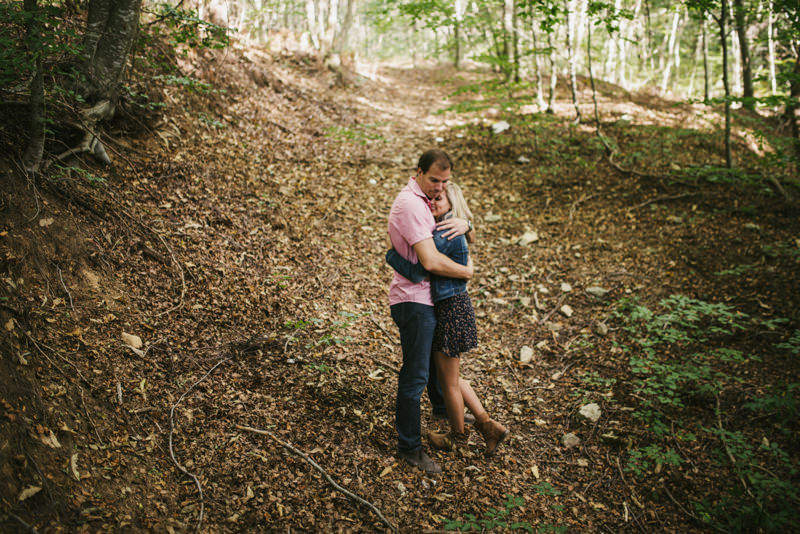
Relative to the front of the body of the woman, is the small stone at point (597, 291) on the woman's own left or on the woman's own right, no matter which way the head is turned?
on the woman's own right

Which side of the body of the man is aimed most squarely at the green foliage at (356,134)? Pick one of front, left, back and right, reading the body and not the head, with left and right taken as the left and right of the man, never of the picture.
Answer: left

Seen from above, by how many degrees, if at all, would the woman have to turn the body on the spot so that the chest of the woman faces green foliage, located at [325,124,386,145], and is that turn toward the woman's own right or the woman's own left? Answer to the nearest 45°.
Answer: approximately 90° to the woman's own right

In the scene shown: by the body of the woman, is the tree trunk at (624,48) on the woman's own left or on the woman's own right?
on the woman's own right

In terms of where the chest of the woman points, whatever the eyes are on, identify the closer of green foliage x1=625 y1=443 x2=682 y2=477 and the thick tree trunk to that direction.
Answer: the thick tree trunk

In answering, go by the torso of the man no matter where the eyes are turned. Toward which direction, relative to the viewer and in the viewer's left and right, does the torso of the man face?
facing to the right of the viewer

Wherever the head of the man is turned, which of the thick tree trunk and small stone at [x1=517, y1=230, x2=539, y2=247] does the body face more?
the small stone

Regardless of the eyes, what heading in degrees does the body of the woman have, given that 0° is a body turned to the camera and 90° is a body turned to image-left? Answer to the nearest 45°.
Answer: approximately 90°

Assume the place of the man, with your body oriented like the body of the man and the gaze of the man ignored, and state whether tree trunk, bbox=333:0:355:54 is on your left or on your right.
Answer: on your left

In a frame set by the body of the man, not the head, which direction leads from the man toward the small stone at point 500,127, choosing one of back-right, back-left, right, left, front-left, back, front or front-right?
left

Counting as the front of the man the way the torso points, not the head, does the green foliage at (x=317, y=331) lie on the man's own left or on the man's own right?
on the man's own left

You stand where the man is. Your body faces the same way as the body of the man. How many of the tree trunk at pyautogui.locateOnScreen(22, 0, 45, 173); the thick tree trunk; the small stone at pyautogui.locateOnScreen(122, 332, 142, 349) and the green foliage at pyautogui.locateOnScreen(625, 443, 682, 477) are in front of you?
1

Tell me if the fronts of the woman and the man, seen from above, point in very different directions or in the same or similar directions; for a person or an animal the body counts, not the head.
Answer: very different directions
